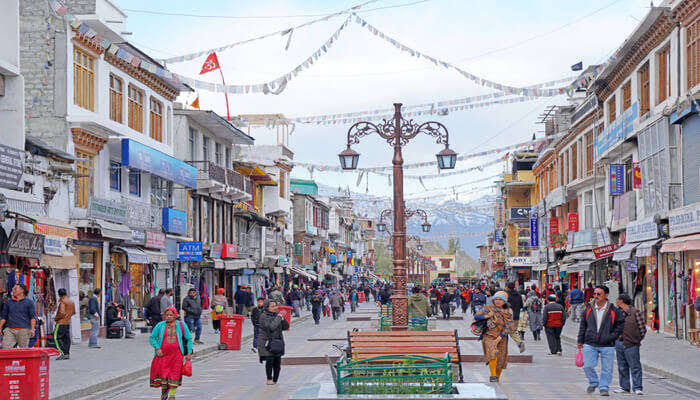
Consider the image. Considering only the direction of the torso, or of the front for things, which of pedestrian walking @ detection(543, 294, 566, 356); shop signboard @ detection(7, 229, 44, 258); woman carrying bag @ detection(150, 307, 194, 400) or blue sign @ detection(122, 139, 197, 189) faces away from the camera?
the pedestrian walking

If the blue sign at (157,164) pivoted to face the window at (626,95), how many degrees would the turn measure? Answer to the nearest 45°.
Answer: approximately 45° to its left

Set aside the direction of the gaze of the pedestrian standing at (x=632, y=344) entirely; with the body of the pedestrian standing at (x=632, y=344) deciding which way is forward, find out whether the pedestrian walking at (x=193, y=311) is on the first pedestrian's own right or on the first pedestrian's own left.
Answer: on the first pedestrian's own right

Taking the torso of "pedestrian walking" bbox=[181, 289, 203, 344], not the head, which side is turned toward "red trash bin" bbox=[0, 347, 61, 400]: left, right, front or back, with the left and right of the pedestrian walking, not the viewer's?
front

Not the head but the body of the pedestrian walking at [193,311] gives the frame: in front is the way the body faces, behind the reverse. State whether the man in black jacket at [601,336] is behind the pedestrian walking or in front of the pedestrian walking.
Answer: in front

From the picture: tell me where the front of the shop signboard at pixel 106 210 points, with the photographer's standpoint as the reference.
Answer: facing the viewer and to the right of the viewer

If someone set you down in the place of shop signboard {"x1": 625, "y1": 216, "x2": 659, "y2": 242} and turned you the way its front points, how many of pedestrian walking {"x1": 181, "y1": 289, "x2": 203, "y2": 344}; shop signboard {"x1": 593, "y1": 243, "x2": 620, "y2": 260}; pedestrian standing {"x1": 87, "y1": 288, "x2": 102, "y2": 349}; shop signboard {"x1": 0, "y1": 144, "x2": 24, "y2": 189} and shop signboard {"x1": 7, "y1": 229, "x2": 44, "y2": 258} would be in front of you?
4

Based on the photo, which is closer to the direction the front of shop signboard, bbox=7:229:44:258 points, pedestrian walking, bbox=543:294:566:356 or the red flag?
the pedestrian walking

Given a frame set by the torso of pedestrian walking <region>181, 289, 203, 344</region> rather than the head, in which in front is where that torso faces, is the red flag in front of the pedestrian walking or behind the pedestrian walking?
behind

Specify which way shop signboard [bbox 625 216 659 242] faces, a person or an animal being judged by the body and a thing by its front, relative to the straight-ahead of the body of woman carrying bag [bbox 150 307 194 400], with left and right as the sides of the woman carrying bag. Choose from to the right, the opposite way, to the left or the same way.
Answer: to the right

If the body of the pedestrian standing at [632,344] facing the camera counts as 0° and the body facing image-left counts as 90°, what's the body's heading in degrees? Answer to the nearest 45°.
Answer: approximately 45°

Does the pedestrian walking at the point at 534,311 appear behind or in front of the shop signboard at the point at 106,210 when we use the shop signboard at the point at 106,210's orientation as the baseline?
in front

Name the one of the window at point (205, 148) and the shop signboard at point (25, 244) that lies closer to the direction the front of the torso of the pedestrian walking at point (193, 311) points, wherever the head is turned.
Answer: the shop signboard
